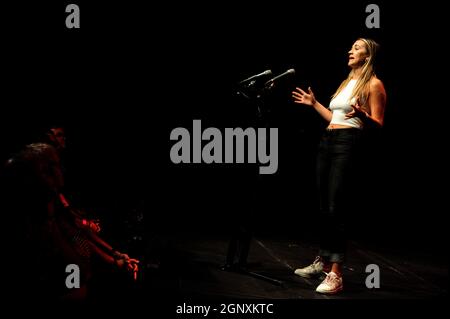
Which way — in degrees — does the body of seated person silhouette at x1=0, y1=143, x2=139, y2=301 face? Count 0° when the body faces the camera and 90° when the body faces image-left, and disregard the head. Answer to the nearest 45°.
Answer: approximately 270°
